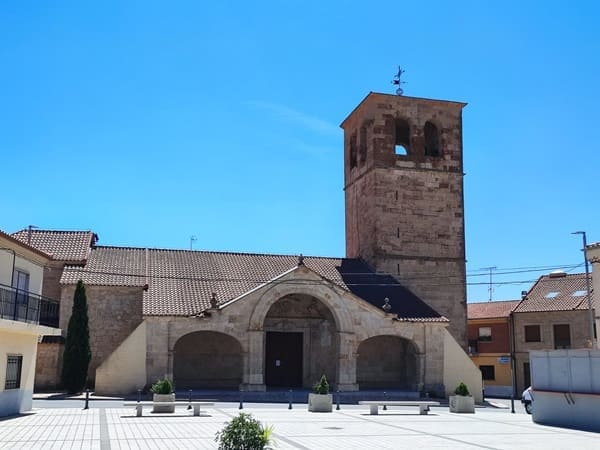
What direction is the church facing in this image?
toward the camera

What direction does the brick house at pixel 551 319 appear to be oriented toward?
toward the camera

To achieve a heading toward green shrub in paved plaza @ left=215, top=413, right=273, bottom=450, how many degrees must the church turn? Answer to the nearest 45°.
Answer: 0° — it already faces it

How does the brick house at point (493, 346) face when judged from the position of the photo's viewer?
facing the viewer

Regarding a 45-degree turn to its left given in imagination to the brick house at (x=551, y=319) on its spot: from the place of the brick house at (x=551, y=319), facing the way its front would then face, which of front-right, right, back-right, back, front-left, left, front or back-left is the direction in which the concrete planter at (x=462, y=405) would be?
front-right

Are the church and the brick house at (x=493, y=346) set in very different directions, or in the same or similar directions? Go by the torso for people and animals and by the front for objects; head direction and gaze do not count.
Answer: same or similar directions

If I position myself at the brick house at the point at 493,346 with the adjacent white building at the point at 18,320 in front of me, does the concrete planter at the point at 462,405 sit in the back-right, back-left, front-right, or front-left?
front-left

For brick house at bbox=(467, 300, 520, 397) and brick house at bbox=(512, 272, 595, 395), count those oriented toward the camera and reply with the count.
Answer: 2

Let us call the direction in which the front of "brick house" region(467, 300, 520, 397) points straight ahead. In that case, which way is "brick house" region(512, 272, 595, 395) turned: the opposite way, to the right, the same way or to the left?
the same way

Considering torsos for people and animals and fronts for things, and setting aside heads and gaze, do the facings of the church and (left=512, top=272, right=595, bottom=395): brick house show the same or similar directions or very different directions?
same or similar directions

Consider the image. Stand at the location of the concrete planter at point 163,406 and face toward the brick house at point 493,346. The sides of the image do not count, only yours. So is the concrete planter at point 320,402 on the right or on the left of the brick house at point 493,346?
right

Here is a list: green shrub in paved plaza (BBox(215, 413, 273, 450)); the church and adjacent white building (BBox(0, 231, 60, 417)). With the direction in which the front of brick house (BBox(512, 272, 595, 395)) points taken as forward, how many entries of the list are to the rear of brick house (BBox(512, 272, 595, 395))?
0

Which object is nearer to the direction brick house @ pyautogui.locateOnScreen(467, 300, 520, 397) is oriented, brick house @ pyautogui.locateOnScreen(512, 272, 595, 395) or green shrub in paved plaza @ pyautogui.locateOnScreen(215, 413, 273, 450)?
the green shrub in paved plaza

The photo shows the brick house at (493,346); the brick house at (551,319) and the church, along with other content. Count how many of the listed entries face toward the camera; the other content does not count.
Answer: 3

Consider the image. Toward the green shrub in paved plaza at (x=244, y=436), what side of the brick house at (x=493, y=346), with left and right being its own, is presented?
front

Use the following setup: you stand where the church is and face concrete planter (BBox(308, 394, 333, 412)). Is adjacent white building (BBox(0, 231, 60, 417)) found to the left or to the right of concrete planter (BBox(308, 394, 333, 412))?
right

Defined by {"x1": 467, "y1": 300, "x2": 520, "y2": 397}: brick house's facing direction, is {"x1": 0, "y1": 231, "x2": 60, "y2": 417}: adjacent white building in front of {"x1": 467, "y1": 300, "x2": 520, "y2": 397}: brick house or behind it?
in front

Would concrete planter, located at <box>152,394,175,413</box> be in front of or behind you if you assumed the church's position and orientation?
in front
